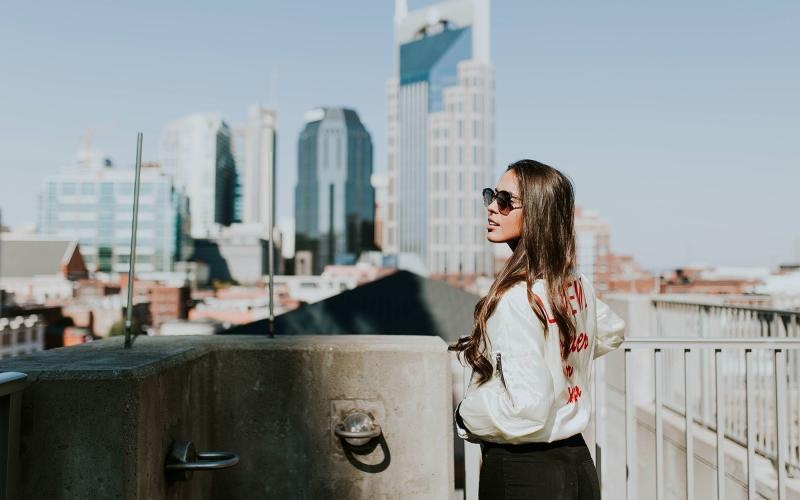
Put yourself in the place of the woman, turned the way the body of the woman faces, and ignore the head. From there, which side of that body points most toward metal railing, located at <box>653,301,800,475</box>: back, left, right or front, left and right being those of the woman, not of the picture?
right

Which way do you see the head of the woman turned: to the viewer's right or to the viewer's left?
to the viewer's left

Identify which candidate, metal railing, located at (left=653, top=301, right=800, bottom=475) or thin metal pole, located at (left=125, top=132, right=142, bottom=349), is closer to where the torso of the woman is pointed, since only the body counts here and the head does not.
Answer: the thin metal pole

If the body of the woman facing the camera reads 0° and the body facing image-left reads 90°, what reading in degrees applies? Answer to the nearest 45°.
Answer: approximately 135°

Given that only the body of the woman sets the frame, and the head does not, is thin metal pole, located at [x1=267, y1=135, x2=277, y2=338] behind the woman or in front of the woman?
in front

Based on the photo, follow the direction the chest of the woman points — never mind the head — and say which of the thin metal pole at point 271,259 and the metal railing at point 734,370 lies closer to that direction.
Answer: the thin metal pole

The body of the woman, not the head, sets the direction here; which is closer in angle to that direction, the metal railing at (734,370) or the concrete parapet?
the concrete parapet

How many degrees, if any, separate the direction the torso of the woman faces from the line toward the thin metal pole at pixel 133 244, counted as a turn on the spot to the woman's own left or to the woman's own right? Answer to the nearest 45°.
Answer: approximately 45° to the woman's own left
